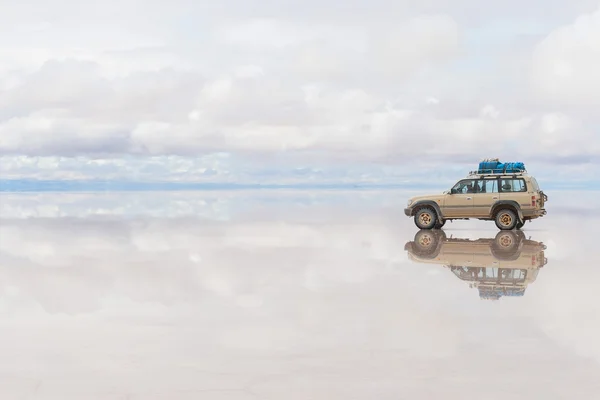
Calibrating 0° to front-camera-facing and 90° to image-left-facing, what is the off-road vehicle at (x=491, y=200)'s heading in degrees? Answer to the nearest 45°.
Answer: approximately 90°
